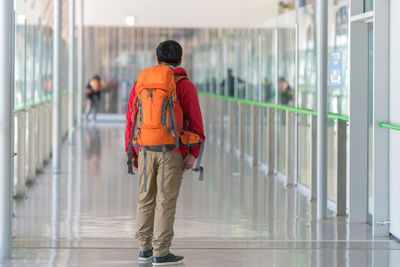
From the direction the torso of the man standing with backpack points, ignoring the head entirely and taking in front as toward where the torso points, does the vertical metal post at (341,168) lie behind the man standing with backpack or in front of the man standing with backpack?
in front

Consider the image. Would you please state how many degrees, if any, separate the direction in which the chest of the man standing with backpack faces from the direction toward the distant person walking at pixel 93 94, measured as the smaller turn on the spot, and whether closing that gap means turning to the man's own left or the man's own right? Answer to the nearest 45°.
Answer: approximately 45° to the man's own left

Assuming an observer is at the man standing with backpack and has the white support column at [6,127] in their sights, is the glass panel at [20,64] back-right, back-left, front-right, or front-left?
front-right

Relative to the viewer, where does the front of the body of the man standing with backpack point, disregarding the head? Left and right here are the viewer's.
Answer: facing away from the viewer and to the right of the viewer

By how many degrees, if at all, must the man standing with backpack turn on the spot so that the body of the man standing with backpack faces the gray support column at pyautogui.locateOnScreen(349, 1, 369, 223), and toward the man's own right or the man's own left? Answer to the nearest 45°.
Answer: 0° — they already face it

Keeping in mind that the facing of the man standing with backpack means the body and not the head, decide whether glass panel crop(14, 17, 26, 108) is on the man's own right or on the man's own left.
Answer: on the man's own left

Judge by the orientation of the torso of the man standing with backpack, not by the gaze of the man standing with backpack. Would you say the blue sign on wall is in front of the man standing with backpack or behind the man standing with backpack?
in front

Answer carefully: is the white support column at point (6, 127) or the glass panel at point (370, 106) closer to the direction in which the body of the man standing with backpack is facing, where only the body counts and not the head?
the glass panel

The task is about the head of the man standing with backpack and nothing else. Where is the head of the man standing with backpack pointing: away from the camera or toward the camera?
away from the camera

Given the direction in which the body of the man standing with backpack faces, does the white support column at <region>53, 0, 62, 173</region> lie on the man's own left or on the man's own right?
on the man's own left

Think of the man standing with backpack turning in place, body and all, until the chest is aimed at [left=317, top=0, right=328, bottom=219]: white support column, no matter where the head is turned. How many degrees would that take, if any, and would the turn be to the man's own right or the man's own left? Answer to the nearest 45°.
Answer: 0° — they already face it
